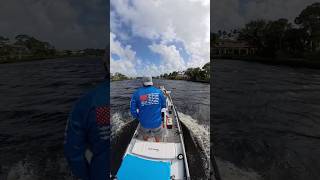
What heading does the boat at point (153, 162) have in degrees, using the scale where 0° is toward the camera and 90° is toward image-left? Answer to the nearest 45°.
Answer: approximately 180°

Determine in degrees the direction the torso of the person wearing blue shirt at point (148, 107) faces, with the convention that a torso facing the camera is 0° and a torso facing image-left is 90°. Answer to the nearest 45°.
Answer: approximately 180°
